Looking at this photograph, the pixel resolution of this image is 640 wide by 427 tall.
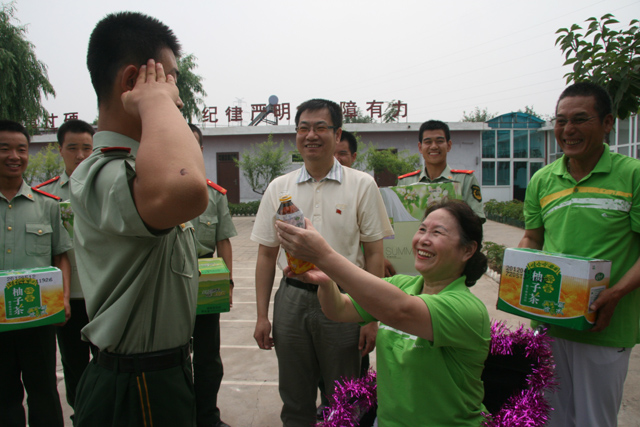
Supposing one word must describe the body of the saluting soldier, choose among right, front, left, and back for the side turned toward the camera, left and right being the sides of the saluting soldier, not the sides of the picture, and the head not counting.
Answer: right

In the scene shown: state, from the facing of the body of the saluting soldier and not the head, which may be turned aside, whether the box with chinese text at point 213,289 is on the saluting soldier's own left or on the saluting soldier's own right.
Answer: on the saluting soldier's own left

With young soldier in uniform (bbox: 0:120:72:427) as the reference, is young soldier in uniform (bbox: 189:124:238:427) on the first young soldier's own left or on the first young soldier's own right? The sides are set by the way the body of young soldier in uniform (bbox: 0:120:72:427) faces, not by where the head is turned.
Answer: on the first young soldier's own left

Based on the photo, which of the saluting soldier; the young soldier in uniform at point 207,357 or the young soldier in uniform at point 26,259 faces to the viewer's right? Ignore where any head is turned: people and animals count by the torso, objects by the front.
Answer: the saluting soldier

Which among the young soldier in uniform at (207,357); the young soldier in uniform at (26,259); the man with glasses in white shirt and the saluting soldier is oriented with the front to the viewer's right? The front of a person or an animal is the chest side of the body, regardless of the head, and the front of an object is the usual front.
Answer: the saluting soldier

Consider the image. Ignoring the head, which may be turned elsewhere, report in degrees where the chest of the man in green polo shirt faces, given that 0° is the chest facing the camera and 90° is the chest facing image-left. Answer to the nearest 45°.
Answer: approximately 45°

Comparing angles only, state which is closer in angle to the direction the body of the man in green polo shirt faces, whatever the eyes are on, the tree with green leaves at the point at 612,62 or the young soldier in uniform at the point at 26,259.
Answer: the young soldier in uniform
